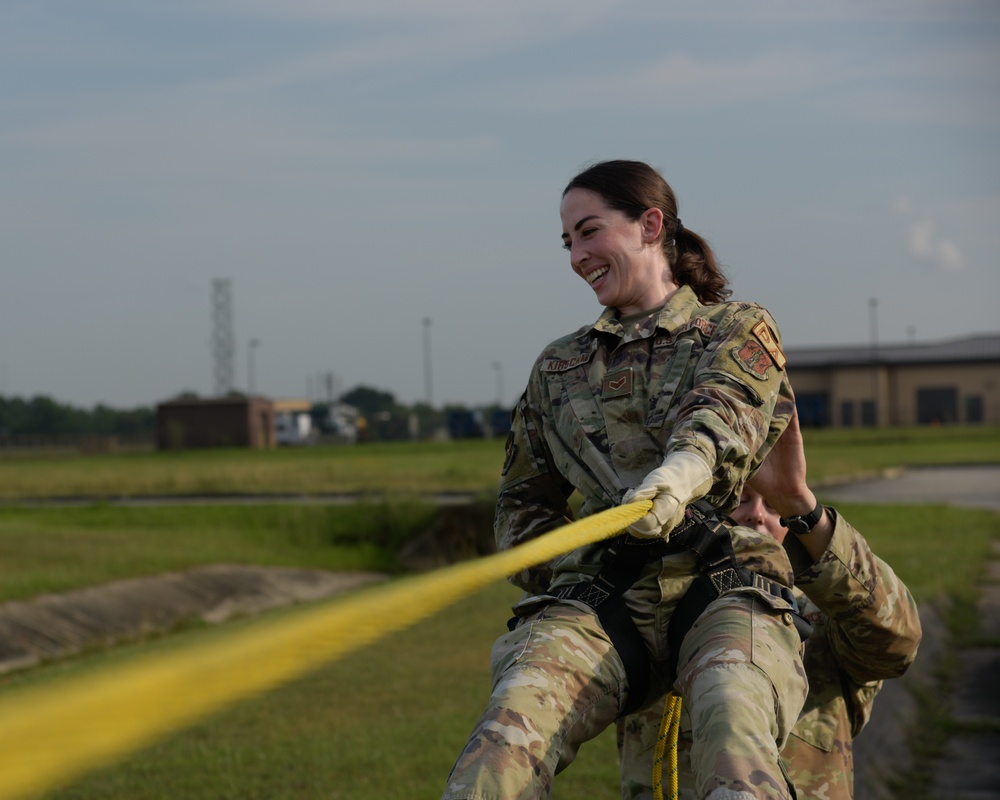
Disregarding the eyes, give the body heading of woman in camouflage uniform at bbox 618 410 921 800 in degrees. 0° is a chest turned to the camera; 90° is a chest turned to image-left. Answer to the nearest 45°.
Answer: approximately 45°

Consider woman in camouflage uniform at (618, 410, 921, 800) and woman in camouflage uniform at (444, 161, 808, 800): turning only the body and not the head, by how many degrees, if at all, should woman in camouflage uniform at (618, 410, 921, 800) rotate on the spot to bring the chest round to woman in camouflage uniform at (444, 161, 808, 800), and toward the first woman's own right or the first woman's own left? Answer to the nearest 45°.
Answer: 0° — they already face them

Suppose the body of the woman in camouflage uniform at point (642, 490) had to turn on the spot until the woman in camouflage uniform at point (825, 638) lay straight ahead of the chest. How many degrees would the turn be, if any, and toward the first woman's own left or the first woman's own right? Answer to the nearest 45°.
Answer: approximately 180°

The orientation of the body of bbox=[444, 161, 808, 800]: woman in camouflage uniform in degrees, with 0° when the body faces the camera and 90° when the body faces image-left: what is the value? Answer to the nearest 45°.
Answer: approximately 45°
